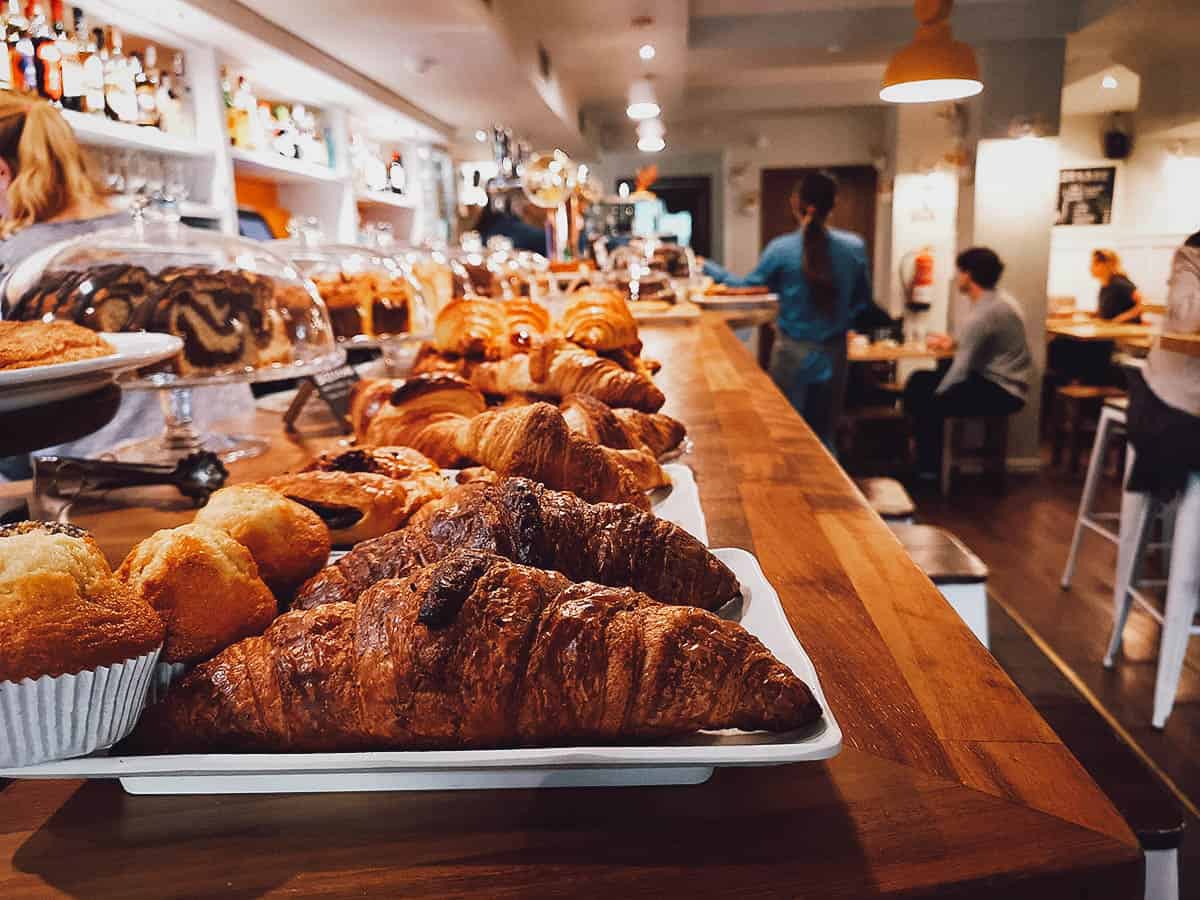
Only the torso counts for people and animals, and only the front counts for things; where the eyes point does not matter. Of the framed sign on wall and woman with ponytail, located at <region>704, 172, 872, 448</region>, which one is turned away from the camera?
the woman with ponytail

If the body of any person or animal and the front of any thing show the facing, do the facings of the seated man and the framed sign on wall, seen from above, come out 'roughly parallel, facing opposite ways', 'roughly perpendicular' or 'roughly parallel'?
roughly perpendicular

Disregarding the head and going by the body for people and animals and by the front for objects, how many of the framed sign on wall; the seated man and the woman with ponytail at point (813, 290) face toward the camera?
1

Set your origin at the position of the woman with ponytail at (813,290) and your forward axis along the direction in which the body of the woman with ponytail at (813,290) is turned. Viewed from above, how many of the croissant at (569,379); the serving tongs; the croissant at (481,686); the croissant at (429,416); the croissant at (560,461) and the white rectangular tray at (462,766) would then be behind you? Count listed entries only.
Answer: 6

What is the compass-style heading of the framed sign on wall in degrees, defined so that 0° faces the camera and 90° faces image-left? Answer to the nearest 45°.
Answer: approximately 0°

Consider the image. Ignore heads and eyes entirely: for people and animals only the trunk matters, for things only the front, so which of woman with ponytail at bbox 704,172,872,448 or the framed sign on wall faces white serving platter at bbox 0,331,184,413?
the framed sign on wall

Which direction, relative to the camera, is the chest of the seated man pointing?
to the viewer's left

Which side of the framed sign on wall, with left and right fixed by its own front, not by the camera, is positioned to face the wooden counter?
front

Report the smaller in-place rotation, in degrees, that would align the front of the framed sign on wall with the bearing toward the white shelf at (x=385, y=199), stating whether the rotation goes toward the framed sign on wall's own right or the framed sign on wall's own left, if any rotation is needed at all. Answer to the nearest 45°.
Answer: approximately 45° to the framed sign on wall's own right

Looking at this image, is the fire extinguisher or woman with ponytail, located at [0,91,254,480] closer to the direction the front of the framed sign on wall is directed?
the woman with ponytail

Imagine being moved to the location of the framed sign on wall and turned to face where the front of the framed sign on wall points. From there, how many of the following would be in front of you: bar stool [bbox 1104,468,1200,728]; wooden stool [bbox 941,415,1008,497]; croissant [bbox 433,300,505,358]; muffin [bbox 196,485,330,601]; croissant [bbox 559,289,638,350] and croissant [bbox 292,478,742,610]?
6

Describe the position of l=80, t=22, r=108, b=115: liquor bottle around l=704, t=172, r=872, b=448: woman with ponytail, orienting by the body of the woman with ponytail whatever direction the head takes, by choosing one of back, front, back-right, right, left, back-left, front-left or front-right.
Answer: back-left

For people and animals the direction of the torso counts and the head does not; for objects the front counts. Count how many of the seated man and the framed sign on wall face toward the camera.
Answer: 1

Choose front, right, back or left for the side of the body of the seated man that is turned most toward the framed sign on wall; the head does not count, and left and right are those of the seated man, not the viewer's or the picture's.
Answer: right

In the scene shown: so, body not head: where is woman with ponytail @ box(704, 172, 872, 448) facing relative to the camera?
away from the camera

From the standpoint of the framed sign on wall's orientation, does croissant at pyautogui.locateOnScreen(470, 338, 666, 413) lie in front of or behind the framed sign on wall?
in front

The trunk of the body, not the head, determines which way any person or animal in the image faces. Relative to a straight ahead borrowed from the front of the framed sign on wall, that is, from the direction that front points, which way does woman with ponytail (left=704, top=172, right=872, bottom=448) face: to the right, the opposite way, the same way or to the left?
the opposite way

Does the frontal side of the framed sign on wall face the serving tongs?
yes
